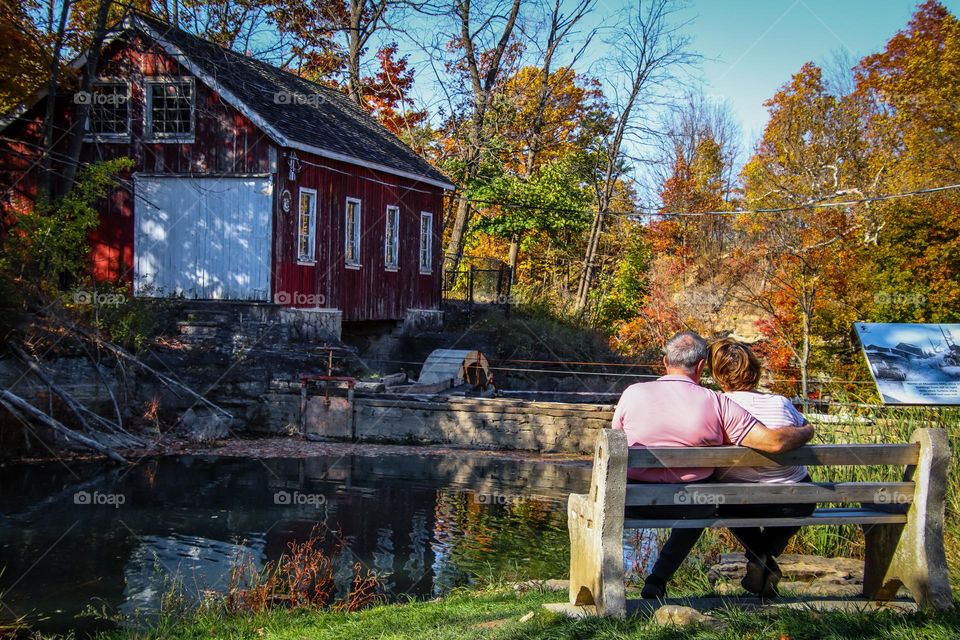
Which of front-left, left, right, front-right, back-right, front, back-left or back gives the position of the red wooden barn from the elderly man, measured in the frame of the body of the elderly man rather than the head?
front-left

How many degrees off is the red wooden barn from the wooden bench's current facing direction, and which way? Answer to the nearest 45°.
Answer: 0° — it already faces it

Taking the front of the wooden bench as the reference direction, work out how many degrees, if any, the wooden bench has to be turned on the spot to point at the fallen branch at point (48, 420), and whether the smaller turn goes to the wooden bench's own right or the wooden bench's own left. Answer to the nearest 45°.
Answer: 0° — it already faces it

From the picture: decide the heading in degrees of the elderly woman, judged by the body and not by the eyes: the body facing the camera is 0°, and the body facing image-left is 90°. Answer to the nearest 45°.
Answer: approximately 180°

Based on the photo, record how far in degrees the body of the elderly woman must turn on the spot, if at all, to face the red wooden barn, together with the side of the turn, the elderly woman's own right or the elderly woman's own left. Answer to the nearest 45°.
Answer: approximately 45° to the elderly woman's own left

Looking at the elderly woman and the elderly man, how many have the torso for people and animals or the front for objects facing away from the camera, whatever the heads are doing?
2

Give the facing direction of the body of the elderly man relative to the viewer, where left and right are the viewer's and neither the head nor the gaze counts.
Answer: facing away from the viewer

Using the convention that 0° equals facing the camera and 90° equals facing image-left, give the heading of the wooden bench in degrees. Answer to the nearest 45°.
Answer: approximately 135°

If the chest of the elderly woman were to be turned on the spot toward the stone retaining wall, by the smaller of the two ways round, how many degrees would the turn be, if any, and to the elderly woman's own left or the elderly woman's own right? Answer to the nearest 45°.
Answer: approximately 45° to the elderly woman's own left
